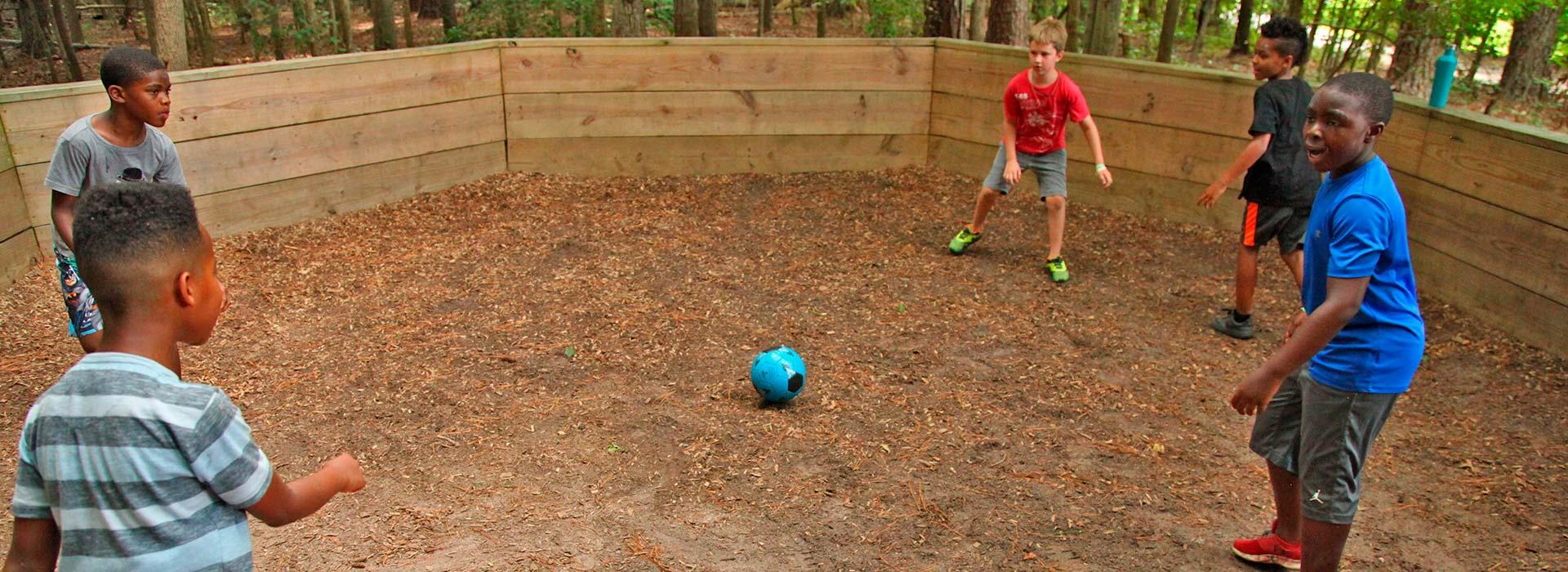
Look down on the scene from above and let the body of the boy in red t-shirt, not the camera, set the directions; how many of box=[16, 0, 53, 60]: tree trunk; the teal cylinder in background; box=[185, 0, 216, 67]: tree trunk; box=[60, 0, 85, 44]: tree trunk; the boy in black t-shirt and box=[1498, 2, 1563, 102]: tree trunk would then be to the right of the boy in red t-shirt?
3

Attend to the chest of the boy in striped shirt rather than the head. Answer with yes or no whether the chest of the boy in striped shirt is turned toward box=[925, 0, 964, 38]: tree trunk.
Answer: yes

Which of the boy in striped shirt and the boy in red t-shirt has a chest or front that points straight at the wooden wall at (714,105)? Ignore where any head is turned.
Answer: the boy in striped shirt

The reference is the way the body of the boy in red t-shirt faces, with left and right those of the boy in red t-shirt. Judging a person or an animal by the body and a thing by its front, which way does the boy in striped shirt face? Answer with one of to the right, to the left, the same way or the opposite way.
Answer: the opposite way

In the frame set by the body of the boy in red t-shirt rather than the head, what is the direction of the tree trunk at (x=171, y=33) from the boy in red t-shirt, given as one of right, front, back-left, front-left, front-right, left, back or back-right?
right

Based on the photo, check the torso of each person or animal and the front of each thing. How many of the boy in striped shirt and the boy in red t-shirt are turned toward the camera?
1

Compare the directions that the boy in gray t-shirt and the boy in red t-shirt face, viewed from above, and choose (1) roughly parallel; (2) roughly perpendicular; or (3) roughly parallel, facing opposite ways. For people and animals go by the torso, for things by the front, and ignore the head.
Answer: roughly perpendicular

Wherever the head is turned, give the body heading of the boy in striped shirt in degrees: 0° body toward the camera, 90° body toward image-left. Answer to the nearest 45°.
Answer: approximately 225°

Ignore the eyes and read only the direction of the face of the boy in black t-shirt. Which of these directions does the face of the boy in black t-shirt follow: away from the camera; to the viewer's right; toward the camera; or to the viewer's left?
to the viewer's left

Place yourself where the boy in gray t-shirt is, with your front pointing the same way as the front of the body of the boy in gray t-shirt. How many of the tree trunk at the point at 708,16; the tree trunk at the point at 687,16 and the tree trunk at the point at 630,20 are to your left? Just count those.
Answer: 3

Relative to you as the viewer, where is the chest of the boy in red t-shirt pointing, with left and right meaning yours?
facing the viewer

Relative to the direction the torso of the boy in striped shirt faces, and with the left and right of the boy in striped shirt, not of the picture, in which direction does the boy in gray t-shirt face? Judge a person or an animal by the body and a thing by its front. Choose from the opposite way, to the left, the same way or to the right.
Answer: to the right

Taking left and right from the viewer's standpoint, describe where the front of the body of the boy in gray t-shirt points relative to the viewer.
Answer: facing the viewer and to the right of the viewer

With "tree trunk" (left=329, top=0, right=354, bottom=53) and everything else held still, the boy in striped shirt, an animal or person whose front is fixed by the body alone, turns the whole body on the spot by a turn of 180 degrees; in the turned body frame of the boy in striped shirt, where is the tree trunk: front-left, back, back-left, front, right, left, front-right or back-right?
back-right

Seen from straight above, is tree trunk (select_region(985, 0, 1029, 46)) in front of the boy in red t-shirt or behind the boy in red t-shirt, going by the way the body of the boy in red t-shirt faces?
behind

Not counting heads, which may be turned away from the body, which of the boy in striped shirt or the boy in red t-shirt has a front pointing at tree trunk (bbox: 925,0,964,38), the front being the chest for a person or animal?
the boy in striped shirt
